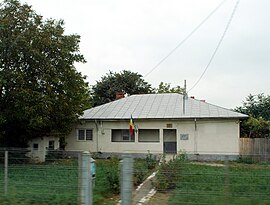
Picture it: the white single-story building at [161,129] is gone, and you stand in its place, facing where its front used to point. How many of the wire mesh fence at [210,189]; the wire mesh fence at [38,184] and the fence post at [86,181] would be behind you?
0

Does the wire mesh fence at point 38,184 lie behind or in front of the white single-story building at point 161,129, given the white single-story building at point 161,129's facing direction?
in front

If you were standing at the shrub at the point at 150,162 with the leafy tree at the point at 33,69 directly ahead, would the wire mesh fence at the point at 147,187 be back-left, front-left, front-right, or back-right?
back-left

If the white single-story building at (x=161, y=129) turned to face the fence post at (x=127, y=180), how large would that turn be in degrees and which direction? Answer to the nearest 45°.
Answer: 0° — it already faces it

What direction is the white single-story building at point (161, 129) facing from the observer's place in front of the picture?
facing the viewer

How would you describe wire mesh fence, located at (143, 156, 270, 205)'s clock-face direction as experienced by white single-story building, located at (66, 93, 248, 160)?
The wire mesh fence is roughly at 12 o'clock from the white single-story building.

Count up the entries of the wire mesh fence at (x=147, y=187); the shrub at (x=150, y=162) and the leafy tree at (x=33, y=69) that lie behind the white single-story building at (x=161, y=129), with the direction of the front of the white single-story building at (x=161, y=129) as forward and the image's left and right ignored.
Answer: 0

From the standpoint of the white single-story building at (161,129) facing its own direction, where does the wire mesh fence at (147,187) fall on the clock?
The wire mesh fence is roughly at 12 o'clock from the white single-story building.

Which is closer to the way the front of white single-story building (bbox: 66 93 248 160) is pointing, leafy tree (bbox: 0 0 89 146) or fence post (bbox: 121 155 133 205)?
the fence post

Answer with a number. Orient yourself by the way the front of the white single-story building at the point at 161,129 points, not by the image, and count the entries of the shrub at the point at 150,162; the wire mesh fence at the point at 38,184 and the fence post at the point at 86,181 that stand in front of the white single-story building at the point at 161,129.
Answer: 3

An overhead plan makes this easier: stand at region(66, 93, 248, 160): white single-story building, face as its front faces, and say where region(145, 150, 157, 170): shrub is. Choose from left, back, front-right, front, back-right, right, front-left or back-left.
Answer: front

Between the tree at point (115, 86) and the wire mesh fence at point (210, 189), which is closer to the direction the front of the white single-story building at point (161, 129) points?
the wire mesh fence

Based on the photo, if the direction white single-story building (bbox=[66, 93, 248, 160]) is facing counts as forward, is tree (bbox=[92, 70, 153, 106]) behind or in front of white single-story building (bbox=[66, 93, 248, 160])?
behind

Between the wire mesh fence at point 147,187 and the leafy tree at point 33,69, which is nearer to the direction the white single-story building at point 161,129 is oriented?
the wire mesh fence
